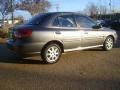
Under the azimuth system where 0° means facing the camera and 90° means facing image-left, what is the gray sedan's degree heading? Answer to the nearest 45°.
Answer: approximately 225°

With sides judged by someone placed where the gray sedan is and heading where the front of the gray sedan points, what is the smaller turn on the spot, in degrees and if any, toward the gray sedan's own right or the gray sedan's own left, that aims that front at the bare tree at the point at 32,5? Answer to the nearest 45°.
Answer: approximately 45° to the gray sedan's own left
